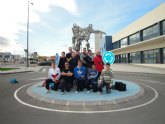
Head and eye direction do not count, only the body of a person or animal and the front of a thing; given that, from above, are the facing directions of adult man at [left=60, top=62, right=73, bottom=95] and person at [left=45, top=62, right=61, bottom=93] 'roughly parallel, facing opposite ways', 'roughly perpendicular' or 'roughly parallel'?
roughly parallel

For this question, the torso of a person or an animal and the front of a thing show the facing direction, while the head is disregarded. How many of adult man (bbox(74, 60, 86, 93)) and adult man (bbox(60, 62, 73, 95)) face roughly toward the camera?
2

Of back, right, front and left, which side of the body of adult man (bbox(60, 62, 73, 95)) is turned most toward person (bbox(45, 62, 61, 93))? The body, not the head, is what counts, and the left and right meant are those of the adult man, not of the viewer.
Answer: right

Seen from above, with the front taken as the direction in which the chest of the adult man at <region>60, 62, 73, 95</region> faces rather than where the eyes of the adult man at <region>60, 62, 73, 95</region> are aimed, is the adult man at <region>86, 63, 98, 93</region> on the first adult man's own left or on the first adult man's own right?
on the first adult man's own left

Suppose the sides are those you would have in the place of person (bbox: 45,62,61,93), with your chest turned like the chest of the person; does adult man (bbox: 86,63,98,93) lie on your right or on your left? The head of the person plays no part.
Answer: on your left

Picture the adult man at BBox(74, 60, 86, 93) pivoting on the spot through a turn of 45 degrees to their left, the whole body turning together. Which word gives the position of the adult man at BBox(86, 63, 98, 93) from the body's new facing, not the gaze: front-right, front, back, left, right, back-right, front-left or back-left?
front-left

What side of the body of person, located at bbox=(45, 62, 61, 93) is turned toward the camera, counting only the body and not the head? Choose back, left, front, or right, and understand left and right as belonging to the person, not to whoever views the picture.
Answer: front

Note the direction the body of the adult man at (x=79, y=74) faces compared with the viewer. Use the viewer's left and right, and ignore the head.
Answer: facing the viewer

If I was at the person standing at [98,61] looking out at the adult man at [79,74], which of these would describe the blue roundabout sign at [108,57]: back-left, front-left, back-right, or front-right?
back-left

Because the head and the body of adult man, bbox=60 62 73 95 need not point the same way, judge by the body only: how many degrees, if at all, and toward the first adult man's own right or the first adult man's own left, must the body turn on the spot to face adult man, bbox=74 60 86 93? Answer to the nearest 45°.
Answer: approximately 90° to the first adult man's own left

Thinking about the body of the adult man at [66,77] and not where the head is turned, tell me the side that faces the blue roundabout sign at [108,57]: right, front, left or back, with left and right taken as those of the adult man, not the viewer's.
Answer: left

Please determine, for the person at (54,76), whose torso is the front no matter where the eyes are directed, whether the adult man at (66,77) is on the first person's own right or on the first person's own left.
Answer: on the first person's own left

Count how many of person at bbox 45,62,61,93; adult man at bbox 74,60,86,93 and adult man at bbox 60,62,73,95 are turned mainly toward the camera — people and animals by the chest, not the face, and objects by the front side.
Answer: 3

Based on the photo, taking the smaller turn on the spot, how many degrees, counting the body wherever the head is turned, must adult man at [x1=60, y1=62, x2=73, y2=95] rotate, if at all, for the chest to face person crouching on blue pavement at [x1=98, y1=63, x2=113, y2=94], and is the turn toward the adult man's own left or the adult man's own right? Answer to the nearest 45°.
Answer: approximately 90° to the adult man's own left

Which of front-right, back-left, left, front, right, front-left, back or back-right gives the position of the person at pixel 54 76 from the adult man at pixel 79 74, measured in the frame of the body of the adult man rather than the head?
right
